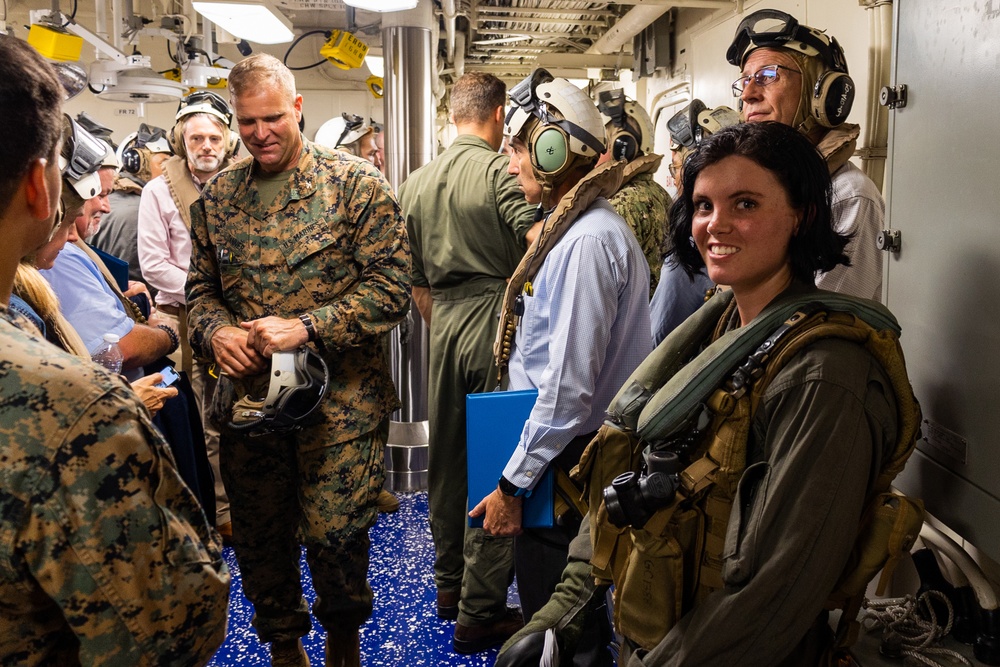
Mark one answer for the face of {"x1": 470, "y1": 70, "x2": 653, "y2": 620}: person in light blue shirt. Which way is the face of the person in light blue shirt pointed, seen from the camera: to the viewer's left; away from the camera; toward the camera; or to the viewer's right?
to the viewer's left

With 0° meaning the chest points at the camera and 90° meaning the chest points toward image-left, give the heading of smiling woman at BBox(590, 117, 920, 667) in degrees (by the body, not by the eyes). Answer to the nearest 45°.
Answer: approximately 45°

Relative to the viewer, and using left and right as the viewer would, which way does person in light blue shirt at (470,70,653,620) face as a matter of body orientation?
facing to the left of the viewer

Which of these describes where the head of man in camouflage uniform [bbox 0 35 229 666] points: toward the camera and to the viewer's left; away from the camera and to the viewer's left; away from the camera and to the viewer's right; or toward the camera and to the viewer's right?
away from the camera and to the viewer's right
